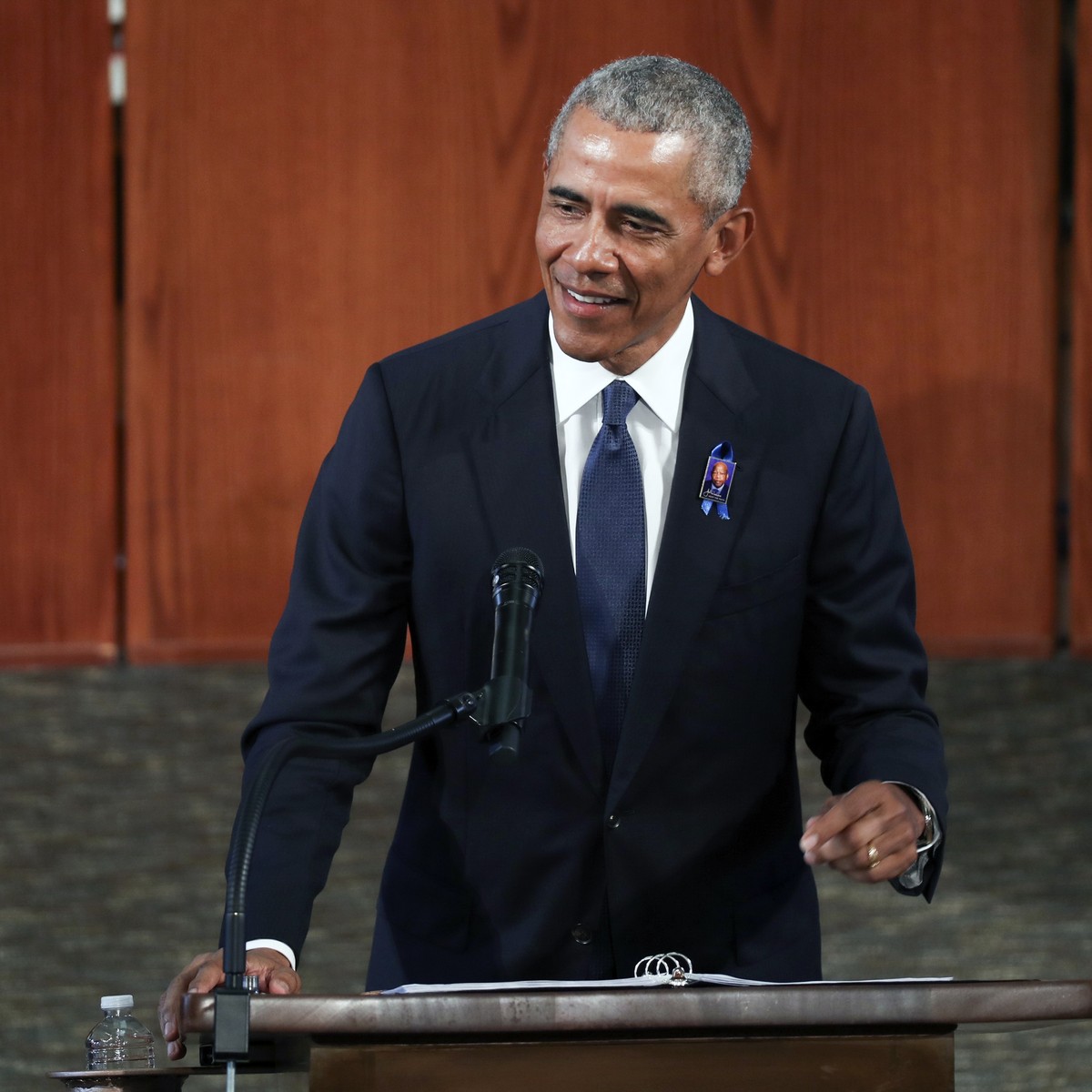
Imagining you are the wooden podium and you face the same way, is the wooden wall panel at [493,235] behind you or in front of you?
behind

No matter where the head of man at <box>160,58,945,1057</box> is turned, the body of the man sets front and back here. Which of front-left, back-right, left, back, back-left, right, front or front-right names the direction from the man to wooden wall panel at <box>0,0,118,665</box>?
back-right

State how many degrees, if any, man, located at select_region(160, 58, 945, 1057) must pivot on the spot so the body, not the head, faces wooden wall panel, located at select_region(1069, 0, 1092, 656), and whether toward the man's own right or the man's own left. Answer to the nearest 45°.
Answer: approximately 135° to the man's own left

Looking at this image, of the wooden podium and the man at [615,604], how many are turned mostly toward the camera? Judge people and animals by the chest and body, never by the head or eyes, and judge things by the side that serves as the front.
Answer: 2

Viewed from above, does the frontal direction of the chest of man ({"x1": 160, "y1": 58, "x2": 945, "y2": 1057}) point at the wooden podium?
yes

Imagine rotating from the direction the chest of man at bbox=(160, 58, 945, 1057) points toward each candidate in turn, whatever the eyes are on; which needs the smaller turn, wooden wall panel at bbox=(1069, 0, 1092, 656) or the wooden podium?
the wooden podium

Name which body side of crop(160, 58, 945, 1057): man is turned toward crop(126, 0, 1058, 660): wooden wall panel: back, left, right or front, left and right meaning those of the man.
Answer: back

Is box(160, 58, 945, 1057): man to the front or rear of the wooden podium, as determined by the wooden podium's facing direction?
to the rear
